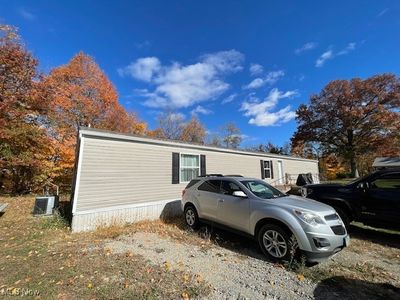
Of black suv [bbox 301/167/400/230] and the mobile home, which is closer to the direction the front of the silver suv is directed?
the black suv

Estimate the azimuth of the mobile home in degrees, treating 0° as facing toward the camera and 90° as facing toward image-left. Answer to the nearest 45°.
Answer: approximately 315°

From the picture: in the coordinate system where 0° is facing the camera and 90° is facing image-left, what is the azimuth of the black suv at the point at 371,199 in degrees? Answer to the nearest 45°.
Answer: approximately 90°

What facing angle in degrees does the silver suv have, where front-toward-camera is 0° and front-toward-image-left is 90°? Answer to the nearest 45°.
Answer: approximately 315°

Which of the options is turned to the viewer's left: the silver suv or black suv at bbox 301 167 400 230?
the black suv

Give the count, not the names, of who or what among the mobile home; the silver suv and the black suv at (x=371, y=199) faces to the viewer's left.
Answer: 1

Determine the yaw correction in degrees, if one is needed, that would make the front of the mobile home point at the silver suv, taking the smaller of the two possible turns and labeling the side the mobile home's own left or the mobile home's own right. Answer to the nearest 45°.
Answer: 0° — it already faces it

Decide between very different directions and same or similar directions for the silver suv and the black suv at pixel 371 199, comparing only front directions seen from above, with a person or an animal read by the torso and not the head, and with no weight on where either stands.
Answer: very different directions

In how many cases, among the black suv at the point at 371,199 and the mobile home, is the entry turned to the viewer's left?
1

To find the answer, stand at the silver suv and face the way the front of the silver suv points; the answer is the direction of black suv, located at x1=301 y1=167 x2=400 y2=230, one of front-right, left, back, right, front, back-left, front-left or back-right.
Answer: left

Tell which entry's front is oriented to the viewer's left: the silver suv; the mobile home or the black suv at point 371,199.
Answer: the black suv
